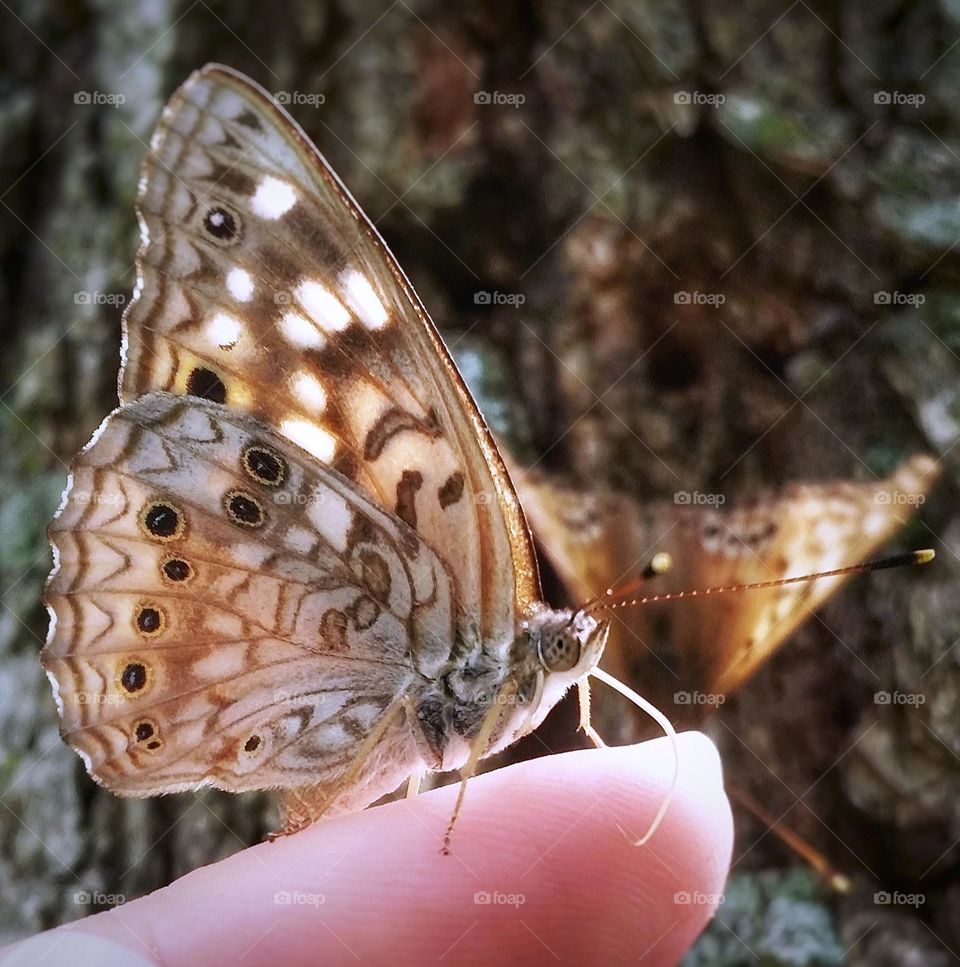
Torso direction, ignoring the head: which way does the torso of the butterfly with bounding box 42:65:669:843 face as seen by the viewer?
to the viewer's right
